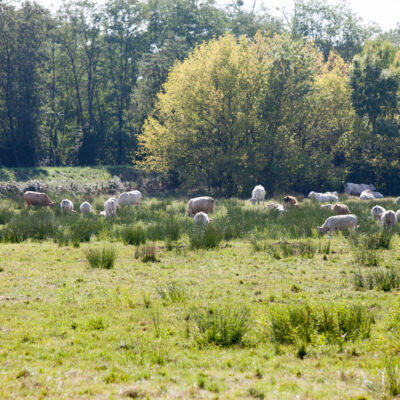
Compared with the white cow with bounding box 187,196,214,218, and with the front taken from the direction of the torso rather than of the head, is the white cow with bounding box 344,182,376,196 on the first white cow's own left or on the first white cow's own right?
on the first white cow's own right

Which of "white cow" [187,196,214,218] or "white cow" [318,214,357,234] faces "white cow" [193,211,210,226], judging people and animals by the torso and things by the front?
"white cow" [318,214,357,234]

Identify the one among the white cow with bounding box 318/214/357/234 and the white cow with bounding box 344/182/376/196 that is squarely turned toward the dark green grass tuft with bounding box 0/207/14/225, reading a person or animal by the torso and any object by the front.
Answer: the white cow with bounding box 318/214/357/234

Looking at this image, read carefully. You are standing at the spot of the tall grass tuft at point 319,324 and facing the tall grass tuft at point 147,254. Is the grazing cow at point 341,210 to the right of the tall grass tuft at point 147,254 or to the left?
right

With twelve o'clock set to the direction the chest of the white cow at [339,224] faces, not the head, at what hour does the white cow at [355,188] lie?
the white cow at [355,188] is roughly at 3 o'clock from the white cow at [339,224].

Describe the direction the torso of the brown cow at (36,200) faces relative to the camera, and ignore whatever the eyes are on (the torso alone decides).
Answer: to the viewer's right

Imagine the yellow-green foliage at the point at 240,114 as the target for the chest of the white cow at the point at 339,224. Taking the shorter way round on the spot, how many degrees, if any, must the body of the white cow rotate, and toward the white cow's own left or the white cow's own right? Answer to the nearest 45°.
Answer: approximately 90° to the white cow's own right

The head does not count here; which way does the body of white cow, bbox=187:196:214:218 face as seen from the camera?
to the viewer's left

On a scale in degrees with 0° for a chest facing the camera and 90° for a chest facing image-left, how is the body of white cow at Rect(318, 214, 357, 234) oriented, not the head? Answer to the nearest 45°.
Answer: approximately 90°
